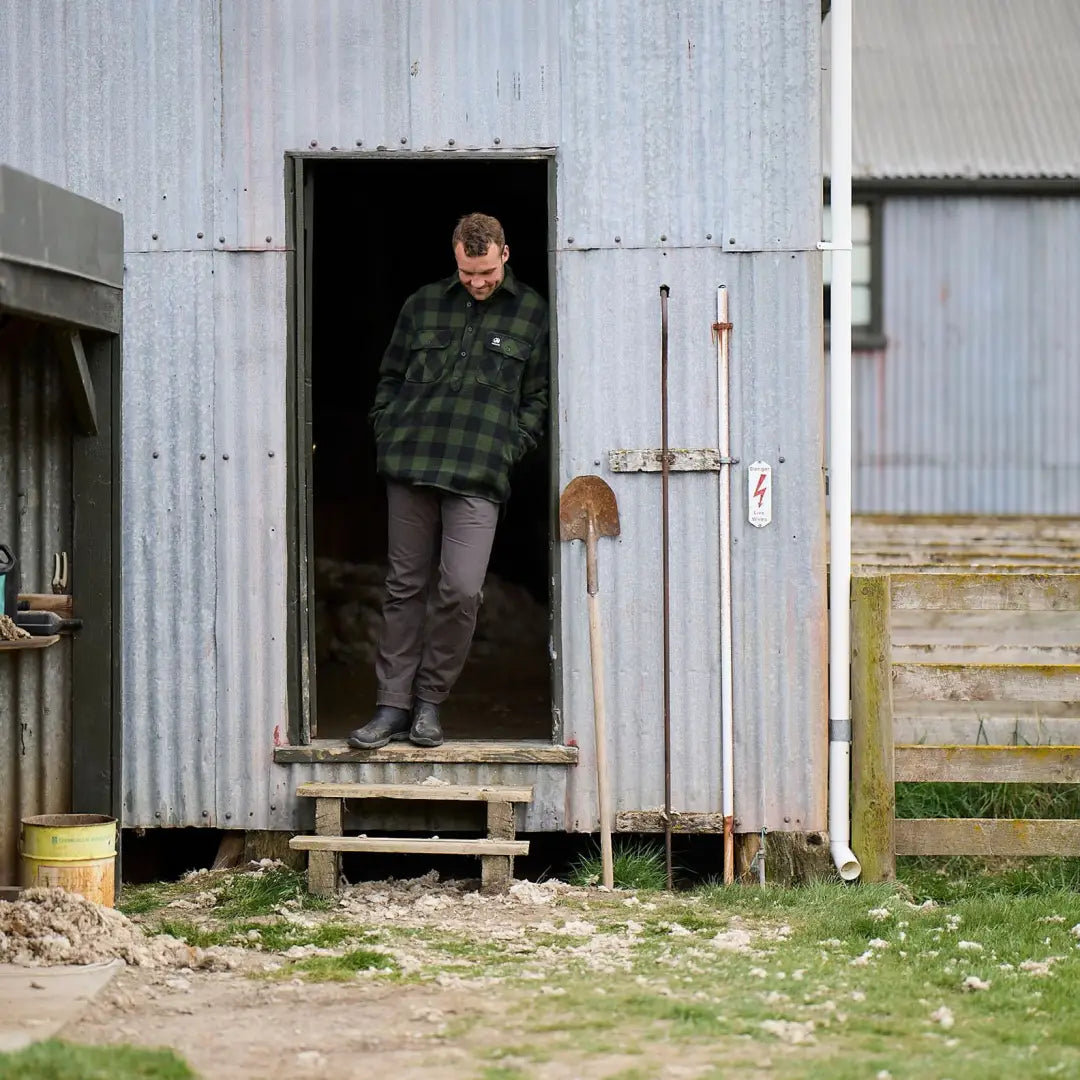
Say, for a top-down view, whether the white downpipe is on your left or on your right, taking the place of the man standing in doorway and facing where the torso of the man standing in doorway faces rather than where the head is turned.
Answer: on your left

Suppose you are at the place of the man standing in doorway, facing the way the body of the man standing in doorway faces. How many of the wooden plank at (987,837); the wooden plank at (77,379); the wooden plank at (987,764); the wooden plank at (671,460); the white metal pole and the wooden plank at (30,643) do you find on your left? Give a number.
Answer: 4

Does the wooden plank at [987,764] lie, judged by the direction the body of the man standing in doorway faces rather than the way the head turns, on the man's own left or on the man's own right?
on the man's own left

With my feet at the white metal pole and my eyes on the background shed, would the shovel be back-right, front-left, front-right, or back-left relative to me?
back-left

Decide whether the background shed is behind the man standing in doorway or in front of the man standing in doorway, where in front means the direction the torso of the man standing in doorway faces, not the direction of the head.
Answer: behind

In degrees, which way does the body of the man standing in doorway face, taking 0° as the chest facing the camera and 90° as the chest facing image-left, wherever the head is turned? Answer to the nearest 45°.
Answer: approximately 0°

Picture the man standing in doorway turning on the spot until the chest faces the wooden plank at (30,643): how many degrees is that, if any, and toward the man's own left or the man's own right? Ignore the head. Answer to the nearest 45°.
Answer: approximately 45° to the man's own right

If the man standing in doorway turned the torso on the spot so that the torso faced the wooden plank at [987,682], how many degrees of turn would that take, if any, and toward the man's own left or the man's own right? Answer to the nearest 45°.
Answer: approximately 90° to the man's own left

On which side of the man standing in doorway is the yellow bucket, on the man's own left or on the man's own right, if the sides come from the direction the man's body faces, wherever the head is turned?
on the man's own right

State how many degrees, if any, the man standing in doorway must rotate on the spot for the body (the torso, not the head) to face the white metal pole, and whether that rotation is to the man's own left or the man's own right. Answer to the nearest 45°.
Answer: approximately 90° to the man's own left

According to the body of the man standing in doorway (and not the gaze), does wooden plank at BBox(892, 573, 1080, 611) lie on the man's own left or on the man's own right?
on the man's own left

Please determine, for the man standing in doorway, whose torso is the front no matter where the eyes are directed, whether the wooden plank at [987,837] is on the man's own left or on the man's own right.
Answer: on the man's own left

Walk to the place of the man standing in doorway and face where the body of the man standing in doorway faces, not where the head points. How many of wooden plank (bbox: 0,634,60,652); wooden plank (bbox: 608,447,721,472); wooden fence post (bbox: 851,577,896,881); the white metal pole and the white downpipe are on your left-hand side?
4

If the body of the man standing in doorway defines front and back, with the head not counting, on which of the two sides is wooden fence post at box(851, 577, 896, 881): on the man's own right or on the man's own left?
on the man's own left
